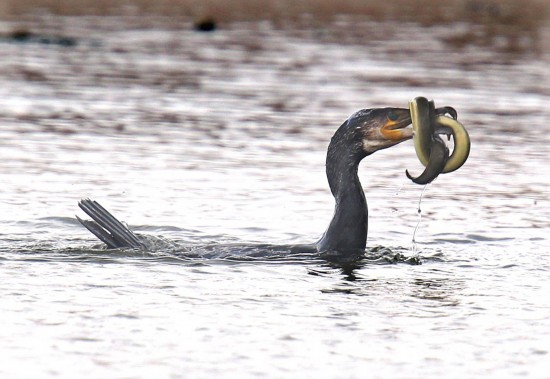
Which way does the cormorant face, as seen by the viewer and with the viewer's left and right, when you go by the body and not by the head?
facing to the right of the viewer

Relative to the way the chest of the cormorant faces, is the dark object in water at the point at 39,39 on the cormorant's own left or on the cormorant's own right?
on the cormorant's own left

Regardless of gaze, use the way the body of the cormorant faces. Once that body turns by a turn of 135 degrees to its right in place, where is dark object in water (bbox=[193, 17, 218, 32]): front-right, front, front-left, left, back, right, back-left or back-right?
back-right
